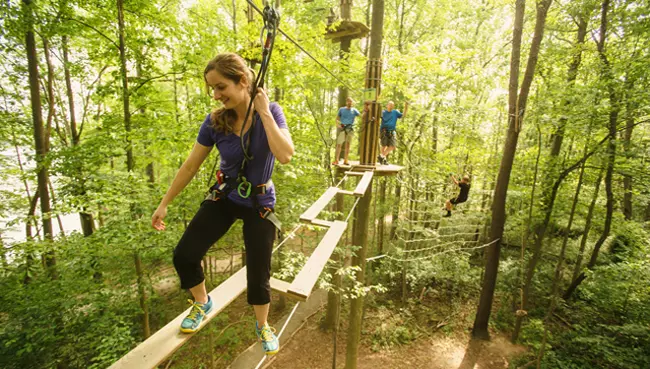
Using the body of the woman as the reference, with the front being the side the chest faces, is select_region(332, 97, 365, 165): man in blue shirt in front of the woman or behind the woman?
behind

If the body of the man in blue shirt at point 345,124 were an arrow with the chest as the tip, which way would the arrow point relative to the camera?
toward the camera

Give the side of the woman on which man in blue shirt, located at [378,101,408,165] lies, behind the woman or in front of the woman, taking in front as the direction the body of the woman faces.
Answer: behind

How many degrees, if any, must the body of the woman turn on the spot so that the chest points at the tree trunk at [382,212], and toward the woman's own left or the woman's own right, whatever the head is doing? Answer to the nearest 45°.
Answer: approximately 135° to the woman's own left

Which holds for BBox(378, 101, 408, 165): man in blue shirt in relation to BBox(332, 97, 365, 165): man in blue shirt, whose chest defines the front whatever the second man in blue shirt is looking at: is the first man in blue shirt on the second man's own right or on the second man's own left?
on the second man's own left

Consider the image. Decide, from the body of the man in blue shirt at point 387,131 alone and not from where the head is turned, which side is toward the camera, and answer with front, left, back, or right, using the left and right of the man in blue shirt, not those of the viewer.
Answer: front

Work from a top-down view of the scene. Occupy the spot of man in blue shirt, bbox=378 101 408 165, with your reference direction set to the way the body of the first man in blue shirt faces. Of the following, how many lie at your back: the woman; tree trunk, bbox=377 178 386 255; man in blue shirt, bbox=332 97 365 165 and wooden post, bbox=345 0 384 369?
1

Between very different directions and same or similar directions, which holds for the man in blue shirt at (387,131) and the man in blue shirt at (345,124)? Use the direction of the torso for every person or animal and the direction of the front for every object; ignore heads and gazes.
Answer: same or similar directions

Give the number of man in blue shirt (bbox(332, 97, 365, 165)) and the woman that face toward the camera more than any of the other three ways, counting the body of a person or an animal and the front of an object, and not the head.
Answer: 2

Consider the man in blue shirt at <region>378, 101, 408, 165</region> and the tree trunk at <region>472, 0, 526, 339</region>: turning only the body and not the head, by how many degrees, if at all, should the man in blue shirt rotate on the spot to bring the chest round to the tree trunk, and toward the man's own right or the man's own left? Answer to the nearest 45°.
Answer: approximately 90° to the man's own left

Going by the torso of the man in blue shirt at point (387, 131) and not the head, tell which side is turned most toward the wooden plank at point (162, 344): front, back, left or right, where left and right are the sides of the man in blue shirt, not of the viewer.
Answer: front

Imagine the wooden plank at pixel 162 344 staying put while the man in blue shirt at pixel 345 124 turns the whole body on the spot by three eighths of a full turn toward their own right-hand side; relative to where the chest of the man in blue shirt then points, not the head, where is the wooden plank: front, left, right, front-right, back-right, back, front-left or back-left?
back-left

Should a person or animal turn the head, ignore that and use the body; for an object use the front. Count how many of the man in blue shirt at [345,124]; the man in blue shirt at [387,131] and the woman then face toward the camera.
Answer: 3

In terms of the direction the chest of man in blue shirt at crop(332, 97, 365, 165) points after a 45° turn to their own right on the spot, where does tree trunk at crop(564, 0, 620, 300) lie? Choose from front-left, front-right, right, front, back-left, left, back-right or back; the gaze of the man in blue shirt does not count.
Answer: back-left

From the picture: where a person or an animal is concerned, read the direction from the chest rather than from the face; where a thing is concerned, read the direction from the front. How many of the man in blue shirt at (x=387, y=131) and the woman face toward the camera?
2
